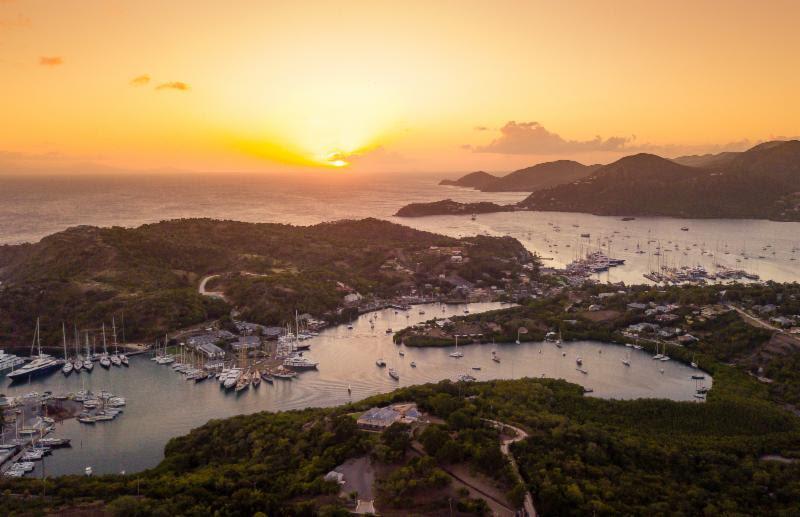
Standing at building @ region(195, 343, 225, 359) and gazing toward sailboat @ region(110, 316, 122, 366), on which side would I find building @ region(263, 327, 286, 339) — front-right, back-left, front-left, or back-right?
back-right

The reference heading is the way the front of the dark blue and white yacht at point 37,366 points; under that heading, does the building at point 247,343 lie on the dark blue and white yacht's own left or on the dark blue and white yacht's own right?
on the dark blue and white yacht's own left

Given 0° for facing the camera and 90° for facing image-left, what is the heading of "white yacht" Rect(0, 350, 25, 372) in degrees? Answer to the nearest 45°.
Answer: approximately 45°
